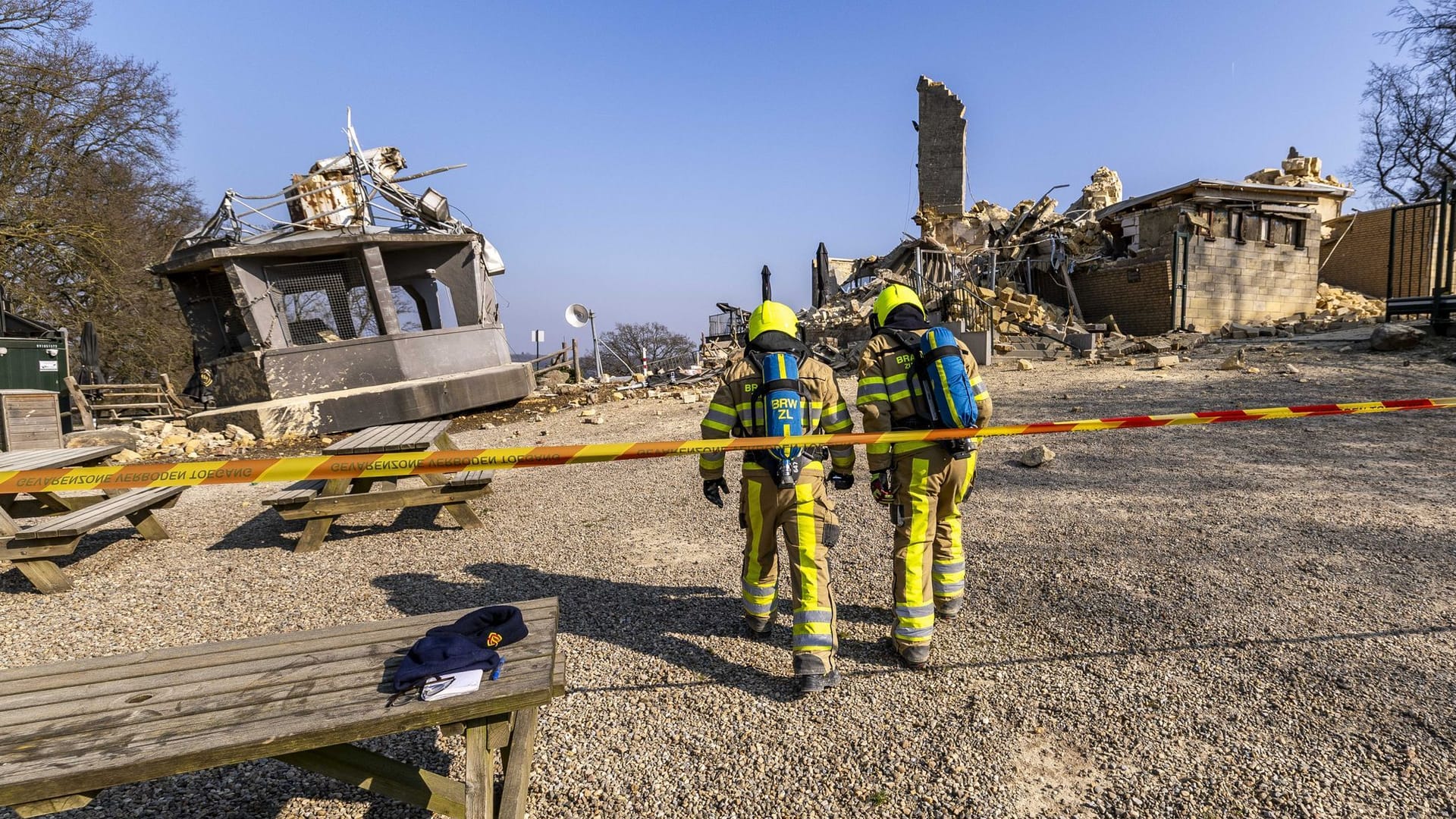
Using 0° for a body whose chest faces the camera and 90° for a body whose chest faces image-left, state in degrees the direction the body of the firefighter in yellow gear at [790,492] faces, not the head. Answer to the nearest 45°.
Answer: approximately 180°

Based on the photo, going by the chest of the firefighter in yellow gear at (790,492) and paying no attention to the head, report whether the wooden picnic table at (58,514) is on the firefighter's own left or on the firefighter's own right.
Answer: on the firefighter's own left

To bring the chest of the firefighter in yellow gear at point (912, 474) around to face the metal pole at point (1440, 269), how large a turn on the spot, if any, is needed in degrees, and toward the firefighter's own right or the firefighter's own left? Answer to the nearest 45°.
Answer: approximately 90° to the firefighter's own right

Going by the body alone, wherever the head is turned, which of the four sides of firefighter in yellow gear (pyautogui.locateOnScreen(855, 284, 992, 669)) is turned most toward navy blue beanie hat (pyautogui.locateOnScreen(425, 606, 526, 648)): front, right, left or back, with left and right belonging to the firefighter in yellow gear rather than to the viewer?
left

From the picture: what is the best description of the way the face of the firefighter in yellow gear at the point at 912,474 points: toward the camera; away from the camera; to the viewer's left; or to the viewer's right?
away from the camera

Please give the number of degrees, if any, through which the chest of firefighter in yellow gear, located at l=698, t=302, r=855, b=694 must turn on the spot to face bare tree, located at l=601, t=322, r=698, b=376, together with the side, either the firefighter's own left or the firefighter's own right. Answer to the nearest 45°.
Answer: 0° — they already face it

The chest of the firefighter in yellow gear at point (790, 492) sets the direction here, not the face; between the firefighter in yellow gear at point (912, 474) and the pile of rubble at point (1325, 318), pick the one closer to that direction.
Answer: the pile of rubble

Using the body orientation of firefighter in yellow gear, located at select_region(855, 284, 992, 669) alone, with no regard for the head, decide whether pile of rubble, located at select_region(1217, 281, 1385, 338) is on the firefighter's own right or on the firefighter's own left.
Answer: on the firefighter's own right

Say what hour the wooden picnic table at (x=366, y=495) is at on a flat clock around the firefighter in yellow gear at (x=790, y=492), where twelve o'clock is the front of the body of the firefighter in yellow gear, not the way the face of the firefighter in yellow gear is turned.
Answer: The wooden picnic table is roughly at 10 o'clock from the firefighter in yellow gear.

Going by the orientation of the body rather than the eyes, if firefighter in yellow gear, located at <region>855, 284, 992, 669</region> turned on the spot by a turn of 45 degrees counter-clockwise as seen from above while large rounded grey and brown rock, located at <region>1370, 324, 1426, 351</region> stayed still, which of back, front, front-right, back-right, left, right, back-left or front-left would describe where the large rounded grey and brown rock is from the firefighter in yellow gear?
back-right
